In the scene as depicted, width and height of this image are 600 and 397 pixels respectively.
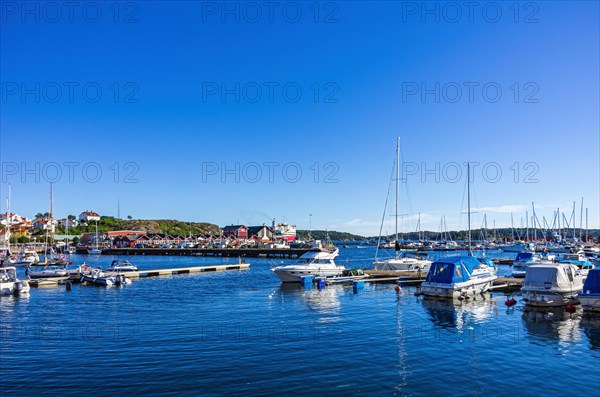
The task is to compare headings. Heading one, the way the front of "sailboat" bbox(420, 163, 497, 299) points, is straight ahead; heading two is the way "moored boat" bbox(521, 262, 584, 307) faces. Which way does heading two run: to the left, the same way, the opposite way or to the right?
the same way

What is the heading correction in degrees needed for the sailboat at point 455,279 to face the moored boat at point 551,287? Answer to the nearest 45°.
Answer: approximately 90° to its right

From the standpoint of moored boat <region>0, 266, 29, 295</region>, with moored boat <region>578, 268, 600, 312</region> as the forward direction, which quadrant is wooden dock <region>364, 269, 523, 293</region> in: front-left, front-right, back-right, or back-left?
front-left

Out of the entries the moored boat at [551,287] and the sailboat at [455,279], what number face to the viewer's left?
0

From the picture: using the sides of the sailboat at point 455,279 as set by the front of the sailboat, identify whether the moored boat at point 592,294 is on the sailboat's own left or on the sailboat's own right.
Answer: on the sailboat's own right

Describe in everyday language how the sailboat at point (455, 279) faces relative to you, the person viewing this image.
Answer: facing away from the viewer and to the right of the viewer

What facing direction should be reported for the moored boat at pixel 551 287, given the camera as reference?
facing away from the viewer and to the right of the viewer
